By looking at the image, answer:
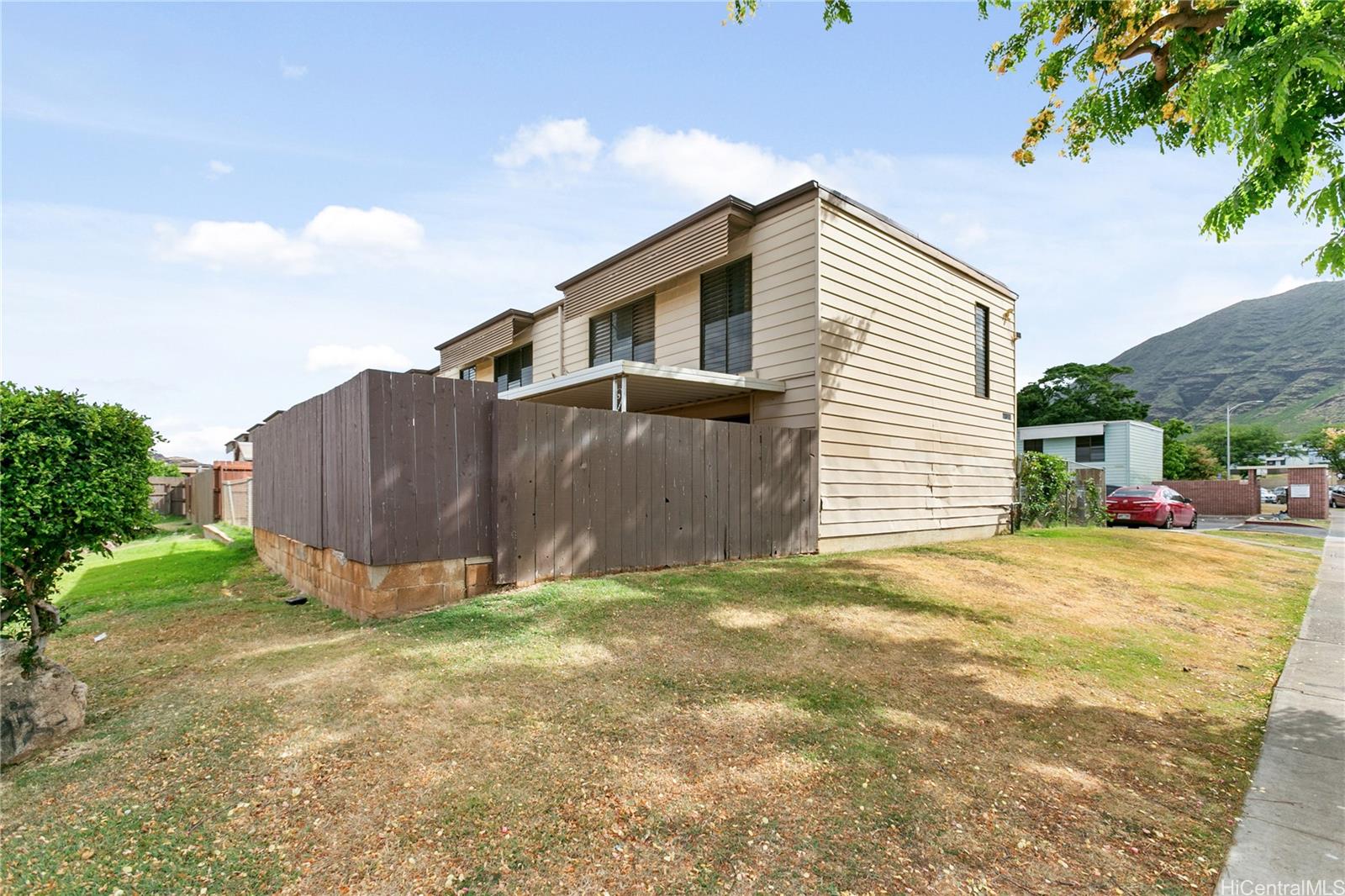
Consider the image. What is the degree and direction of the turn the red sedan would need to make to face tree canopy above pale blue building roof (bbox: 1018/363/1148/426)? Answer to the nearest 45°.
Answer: approximately 45° to its left

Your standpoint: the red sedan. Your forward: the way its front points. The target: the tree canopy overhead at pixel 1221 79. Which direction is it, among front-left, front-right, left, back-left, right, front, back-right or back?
back-right

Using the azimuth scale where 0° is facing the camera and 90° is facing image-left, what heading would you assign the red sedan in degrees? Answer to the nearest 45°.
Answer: approximately 225°

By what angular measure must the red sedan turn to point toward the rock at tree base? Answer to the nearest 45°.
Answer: approximately 135° to its right

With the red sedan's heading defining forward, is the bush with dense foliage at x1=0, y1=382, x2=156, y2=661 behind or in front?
behind
